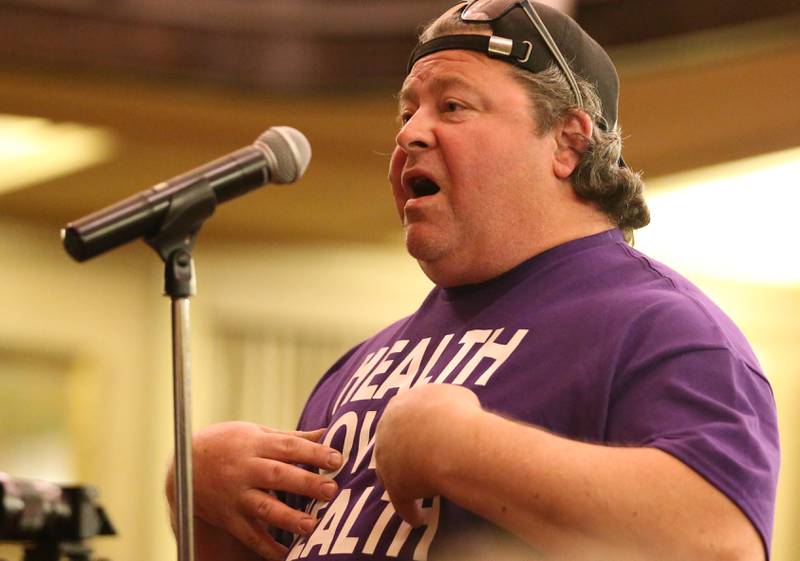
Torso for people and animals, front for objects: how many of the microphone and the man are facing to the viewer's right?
1

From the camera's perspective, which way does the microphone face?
to the viewer's right

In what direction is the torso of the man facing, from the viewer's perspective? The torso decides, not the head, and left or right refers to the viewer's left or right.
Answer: facing the viewer and to the left of the viewer

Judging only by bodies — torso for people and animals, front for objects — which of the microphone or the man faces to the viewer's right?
the microphone

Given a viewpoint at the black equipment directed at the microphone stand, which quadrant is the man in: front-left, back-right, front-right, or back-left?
front-left
